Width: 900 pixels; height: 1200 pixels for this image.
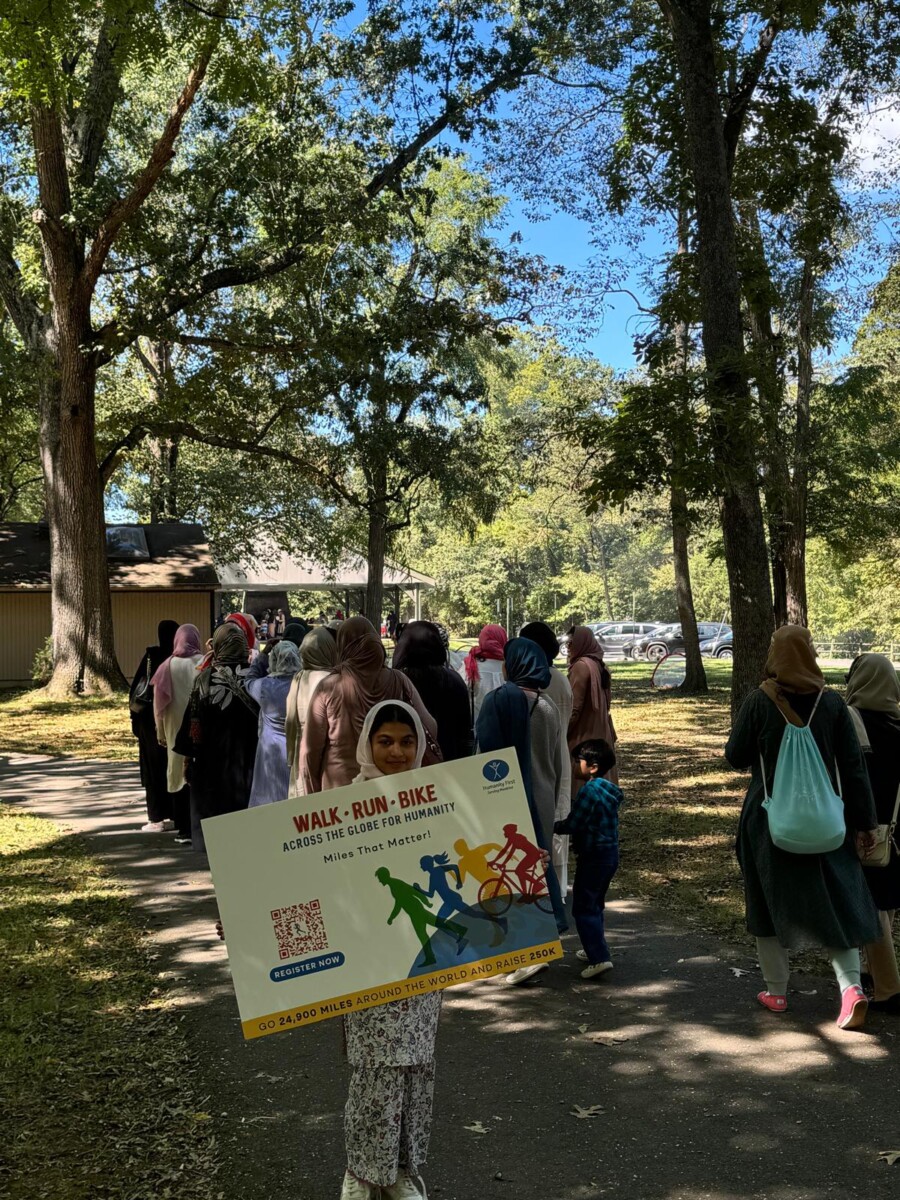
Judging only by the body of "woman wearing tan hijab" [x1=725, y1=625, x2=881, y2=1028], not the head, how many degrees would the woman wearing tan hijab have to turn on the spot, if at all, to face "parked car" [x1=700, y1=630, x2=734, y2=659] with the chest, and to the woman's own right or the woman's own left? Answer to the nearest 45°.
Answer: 0° — they already face it

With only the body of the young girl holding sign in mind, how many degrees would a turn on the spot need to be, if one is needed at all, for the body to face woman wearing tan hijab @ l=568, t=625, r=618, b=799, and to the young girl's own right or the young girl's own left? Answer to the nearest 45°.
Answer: approximately 180°

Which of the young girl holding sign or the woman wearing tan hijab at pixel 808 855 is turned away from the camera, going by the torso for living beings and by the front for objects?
the woman wearing tan hijab

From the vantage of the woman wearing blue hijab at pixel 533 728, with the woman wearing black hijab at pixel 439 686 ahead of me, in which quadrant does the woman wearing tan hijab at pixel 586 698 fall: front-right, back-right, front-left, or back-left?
front-right

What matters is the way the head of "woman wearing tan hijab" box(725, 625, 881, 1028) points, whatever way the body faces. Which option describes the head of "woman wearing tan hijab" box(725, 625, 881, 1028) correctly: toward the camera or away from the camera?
away from the camera

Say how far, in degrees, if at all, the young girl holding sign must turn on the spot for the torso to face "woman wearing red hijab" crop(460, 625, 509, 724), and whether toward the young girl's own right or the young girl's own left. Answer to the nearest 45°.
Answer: approximately 180°

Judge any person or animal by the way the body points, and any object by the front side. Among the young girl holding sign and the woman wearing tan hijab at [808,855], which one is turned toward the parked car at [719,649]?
the woman wearing tan hijab

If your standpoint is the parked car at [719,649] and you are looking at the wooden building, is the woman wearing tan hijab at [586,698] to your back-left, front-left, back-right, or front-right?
front-left

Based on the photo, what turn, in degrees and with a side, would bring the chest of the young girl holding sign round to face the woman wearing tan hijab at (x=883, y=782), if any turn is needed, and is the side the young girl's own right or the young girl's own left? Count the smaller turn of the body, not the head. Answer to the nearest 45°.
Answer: approximately 135° to the young girl's own left

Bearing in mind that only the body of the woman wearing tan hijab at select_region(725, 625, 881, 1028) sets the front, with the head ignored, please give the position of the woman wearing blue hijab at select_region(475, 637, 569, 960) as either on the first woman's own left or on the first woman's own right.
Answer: on the first woman's own left

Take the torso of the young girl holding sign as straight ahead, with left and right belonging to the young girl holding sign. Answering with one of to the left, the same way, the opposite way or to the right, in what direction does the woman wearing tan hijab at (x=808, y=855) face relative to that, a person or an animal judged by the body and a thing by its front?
the opposite way

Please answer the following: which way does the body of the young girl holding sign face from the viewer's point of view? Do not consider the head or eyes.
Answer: toward the camera

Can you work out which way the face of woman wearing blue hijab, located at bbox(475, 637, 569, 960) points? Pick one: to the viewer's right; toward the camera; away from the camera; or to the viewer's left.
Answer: away from the camera

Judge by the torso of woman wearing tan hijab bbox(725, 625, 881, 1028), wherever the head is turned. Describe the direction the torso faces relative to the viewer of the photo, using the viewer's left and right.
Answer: facing away from the viewer
